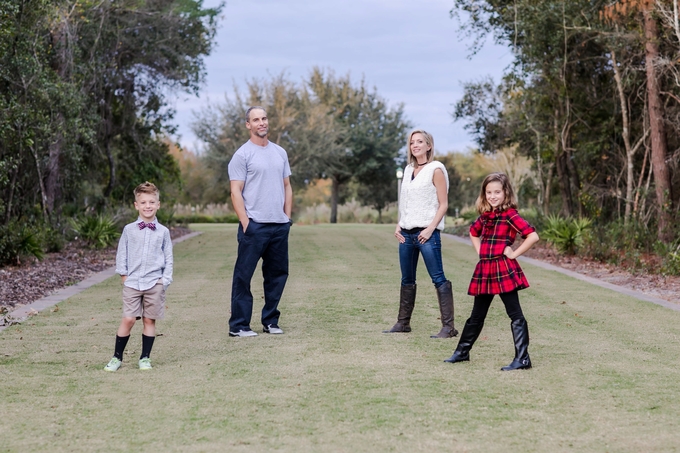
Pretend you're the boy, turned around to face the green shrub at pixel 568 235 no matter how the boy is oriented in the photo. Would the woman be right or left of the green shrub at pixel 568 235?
right

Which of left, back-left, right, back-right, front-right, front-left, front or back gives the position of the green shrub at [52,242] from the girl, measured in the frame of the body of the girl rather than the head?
right

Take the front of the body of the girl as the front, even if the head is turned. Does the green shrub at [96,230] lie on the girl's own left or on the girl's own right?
on the girl's own right

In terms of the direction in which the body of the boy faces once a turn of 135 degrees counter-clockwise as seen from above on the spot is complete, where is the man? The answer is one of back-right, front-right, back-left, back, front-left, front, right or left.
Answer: front

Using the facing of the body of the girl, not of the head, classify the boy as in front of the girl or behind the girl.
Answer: in front

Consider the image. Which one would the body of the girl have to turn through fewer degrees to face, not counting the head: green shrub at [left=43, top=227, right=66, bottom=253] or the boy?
the boy

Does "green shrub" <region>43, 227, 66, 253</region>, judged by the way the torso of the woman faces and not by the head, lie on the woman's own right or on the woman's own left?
on the woman's own right

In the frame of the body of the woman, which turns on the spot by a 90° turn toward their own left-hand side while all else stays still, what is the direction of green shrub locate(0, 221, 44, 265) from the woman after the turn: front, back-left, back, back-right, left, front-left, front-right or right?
back

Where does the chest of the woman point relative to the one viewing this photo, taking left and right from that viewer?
facing the viewer and to the left of the viewer

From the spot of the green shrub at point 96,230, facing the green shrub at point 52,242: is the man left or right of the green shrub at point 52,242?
left

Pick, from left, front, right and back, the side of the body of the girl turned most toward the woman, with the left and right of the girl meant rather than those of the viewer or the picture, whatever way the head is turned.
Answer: right

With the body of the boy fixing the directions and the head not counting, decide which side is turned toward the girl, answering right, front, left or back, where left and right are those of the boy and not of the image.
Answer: left
